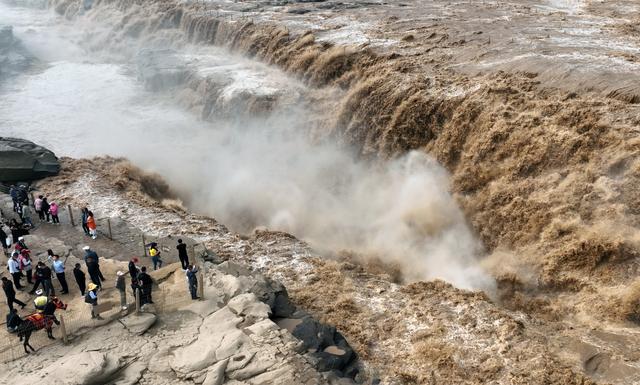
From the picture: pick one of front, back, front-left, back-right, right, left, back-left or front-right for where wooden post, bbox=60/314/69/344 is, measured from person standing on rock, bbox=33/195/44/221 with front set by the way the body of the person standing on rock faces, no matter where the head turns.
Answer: back-right

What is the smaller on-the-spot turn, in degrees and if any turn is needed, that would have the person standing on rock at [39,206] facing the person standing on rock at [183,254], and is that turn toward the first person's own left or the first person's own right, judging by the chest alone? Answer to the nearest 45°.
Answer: approximately 90° to the first person's own right

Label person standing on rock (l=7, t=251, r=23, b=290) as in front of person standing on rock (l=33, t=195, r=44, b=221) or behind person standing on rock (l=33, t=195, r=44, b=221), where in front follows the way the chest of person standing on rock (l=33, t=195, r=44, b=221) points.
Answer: behind

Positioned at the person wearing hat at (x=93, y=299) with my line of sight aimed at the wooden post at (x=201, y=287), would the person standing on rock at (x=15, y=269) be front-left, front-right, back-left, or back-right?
back-left

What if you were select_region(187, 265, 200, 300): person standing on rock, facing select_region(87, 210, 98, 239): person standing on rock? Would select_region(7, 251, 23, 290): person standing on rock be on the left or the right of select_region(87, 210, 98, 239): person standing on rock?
left

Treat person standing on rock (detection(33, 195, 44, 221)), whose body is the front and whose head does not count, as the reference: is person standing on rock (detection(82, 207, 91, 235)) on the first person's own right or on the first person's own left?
on the first person's own right

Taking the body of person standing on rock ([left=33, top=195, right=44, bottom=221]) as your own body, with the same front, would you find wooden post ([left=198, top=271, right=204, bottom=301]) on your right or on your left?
on your right

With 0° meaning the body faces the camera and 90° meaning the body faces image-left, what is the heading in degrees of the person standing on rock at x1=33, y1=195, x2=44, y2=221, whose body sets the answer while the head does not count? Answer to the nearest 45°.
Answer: approximately 225°

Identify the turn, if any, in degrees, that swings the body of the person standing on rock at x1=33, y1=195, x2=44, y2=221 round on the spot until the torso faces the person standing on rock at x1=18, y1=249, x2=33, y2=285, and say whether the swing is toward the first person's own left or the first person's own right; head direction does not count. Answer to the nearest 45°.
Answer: approximately 135° to the first person's own right

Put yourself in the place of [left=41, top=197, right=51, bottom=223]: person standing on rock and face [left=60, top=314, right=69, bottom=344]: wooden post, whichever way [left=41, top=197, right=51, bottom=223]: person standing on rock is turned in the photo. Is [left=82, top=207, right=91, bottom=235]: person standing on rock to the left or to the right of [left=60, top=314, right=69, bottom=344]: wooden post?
left

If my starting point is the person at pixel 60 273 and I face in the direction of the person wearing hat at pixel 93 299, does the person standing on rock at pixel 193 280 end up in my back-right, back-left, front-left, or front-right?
front-left

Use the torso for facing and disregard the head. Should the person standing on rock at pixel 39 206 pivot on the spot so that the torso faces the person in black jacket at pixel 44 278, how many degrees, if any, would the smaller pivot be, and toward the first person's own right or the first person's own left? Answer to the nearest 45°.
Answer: approximately 135° to the first person's own right
